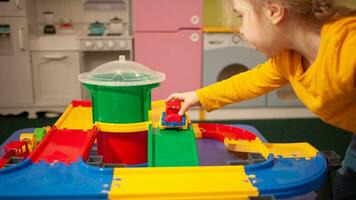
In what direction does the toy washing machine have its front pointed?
toward the camera

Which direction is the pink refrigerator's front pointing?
toward the camera

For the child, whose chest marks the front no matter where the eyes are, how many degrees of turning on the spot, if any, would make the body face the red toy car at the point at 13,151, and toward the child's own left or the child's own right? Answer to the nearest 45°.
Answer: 0° — they already face it

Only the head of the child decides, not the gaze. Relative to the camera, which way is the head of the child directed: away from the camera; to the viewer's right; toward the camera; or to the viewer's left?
to the viewer's left

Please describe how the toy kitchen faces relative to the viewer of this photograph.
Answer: facing the viewer

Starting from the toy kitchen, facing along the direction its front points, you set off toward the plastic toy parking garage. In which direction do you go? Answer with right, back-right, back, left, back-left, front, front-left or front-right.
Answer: front

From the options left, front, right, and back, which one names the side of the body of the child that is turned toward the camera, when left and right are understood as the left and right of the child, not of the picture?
left

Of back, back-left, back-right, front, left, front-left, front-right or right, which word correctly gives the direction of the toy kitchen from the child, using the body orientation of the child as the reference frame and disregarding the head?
front-right

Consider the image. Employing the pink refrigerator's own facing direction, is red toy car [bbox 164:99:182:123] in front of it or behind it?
in front

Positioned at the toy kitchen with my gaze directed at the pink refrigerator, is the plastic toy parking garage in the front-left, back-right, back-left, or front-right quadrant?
front-right

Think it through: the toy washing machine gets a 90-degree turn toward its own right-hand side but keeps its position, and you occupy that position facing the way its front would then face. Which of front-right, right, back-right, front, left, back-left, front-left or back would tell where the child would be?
left

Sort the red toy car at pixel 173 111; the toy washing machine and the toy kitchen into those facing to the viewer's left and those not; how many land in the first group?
0

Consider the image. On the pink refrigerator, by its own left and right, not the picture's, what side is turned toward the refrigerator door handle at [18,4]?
right
